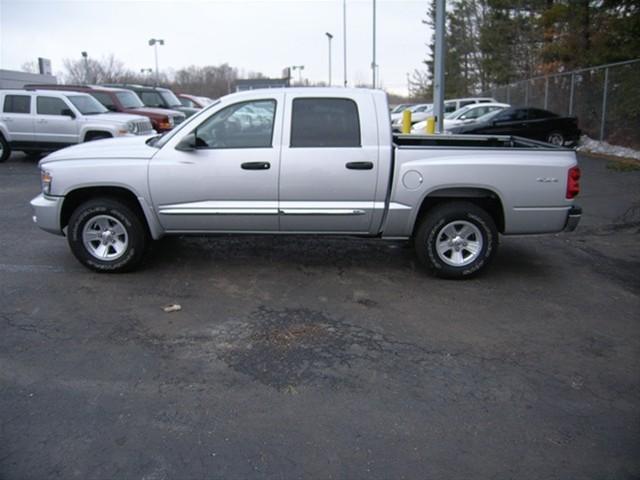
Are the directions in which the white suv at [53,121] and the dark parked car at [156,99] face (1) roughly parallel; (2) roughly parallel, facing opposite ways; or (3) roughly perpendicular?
roughly parallel

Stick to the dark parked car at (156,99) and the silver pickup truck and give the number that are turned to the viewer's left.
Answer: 1

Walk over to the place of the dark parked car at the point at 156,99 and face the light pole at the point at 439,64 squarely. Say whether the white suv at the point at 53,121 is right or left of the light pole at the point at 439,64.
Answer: right

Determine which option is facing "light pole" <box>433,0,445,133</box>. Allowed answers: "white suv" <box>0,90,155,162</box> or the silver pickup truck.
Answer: the white suv

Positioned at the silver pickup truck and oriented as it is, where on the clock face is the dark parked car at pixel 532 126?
The dark parked car is roughly at 4 o'clock from the silver pickup truck.

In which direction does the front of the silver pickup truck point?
to the viewer's left

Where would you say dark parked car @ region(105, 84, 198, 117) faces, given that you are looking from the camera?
facing the viewer and to the right of the viewer

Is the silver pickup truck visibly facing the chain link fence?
no

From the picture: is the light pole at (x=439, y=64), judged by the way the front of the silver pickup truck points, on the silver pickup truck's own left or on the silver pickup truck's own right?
on the silver pickup truck's own right

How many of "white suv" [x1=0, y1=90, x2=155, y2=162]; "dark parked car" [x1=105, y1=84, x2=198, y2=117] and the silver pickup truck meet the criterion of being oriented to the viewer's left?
1

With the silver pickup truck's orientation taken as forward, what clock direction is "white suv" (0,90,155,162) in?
The white suv is roughly at 2 o'clock from the silver pickup truck.
